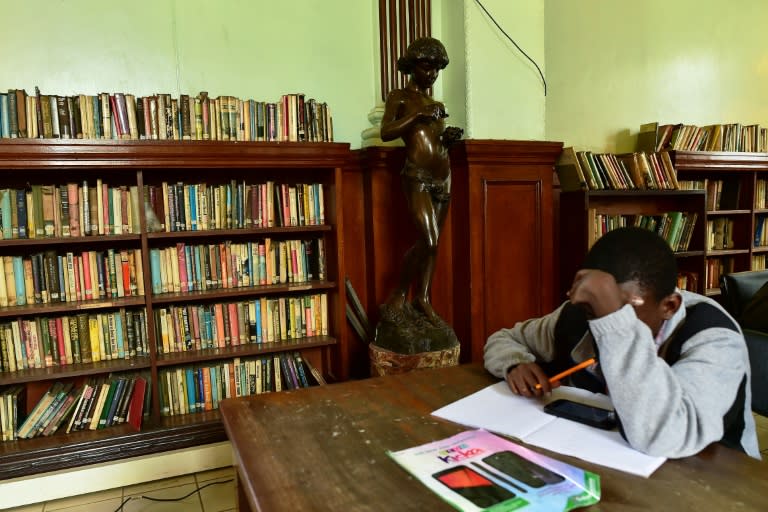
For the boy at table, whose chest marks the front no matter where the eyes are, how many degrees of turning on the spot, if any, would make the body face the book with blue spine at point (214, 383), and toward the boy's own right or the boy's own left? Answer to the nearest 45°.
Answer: approximately 90° to the boy's own right

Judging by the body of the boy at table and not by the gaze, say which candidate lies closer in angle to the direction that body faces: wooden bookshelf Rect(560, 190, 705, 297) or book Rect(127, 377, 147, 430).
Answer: the book

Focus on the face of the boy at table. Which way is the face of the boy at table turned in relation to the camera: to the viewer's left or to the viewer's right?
to the viewer's left

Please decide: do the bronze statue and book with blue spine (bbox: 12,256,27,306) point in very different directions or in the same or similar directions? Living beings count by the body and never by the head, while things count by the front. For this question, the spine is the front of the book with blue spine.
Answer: same or similar directions

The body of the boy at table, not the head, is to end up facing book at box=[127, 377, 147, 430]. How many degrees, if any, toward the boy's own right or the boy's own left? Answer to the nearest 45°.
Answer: approximately 45° to the boy's own right

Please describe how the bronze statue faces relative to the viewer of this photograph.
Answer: facing the viewer and to the right of the viewer

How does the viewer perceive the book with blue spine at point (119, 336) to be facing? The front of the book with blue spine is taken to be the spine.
facing the viewer

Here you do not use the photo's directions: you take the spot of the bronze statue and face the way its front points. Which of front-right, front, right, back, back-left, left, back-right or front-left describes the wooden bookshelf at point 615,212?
left

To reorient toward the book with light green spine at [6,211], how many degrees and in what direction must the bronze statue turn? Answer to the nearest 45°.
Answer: approximately 135° to its right

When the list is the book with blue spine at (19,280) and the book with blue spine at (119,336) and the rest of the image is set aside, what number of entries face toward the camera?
2

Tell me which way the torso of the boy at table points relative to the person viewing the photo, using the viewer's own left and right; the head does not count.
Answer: facing the viewer and to the left of the viewer

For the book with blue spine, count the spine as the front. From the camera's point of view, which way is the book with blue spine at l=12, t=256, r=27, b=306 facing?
toward the camera

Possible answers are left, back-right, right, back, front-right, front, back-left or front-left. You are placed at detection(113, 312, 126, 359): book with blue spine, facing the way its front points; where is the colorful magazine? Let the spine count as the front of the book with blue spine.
front

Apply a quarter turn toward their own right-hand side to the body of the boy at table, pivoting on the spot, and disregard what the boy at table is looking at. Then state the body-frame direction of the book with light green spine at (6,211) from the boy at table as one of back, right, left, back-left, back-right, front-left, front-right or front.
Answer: front-left
